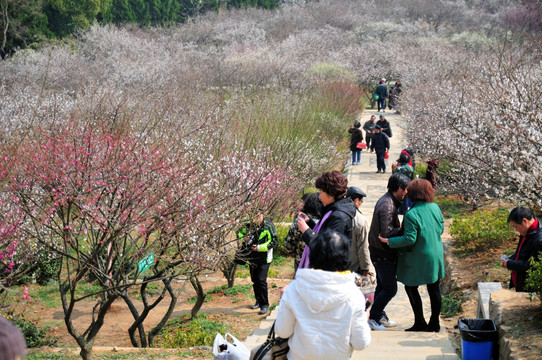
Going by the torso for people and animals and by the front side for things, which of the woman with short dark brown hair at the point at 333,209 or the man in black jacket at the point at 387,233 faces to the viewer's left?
the woman with short dark brown hair

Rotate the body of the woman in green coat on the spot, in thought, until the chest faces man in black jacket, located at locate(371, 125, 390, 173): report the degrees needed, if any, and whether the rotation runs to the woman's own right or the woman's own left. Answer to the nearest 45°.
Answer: approximately 45° to the woman's own right

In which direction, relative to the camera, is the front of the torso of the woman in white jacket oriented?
away from the camera

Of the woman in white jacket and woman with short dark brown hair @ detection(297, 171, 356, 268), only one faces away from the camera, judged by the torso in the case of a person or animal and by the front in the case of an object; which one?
the woman in white jacket

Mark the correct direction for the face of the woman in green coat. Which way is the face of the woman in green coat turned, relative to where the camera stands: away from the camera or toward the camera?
away from the camera

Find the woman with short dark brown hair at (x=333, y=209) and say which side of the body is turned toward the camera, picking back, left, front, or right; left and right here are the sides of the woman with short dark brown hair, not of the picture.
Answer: left

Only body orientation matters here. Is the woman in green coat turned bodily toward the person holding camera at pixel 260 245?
yes

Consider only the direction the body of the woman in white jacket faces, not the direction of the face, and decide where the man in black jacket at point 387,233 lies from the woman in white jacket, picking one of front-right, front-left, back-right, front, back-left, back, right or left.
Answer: front

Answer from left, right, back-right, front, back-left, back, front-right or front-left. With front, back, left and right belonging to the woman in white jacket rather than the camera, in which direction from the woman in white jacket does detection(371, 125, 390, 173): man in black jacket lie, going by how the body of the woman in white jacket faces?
front

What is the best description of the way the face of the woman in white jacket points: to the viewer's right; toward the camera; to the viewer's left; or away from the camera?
away from the camera

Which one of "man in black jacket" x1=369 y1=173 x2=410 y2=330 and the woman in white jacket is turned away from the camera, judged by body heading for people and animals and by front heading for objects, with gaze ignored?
the woman in white jacket

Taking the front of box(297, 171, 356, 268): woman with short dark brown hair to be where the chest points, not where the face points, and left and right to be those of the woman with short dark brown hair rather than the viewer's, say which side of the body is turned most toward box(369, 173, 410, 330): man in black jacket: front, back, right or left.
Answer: right

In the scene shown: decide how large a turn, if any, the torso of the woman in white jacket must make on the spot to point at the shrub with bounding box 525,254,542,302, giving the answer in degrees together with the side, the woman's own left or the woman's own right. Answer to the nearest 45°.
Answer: approximately 45° to the woman's own right

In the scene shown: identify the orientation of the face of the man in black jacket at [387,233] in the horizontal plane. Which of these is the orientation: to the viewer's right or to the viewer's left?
to the viewer's right

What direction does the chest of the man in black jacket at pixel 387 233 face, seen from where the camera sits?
to the viewer's right
